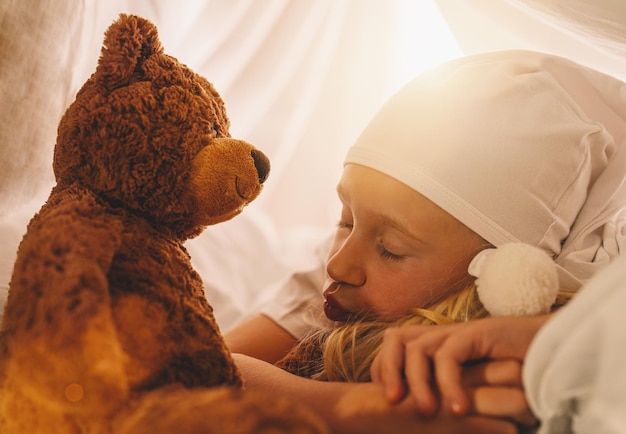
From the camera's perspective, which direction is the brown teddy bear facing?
to the viewer's right
